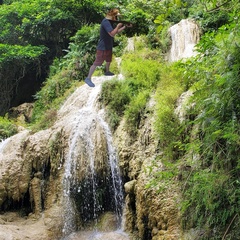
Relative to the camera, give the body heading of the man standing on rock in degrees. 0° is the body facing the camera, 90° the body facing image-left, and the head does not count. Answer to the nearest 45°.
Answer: approximately 270°
